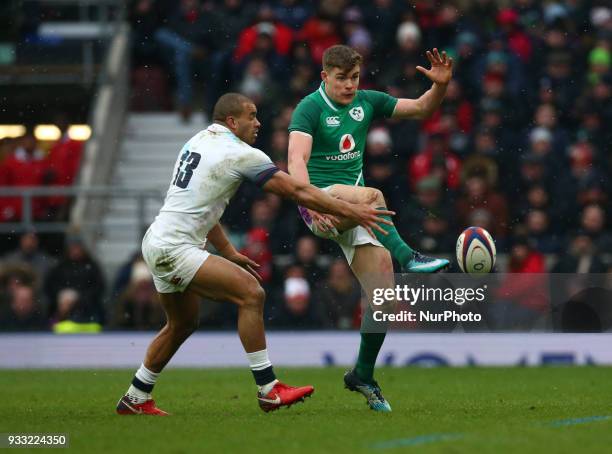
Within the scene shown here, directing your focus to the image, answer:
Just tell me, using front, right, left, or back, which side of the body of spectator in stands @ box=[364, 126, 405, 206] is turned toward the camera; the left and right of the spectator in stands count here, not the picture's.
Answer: front

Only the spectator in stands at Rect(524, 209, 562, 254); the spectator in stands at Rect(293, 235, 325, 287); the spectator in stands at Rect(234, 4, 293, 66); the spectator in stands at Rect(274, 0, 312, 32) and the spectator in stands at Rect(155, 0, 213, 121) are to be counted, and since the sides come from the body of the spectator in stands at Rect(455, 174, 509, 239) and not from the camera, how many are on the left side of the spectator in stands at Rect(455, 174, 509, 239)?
1

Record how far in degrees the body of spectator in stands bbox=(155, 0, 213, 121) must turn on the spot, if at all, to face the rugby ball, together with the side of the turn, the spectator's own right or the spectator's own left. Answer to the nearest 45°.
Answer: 0° — they already face it

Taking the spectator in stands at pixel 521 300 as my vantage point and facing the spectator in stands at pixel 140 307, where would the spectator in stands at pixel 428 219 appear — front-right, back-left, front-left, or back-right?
front-right

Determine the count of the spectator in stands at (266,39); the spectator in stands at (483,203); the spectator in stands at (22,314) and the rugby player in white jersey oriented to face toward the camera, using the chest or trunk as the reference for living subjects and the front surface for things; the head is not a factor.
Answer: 3

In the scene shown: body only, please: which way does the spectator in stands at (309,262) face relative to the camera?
toward the camera

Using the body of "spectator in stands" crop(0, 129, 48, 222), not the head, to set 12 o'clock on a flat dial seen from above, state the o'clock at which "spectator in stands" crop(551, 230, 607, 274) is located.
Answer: "spectator in stands" crop(551, 230, 607, 274) is roughly at 10 o'clock from "spectator in stands" crop(0, 129, 48, 222).

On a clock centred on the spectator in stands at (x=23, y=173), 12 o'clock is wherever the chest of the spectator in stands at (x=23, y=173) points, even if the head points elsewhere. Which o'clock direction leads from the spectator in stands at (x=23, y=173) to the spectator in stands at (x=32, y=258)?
the spectator in stands at (x=32, y=258) is roughly at 12 o'clock from the spectator in stands at (x=23, y=173).

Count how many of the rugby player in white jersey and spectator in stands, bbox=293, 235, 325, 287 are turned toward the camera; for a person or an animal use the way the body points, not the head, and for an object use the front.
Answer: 1
